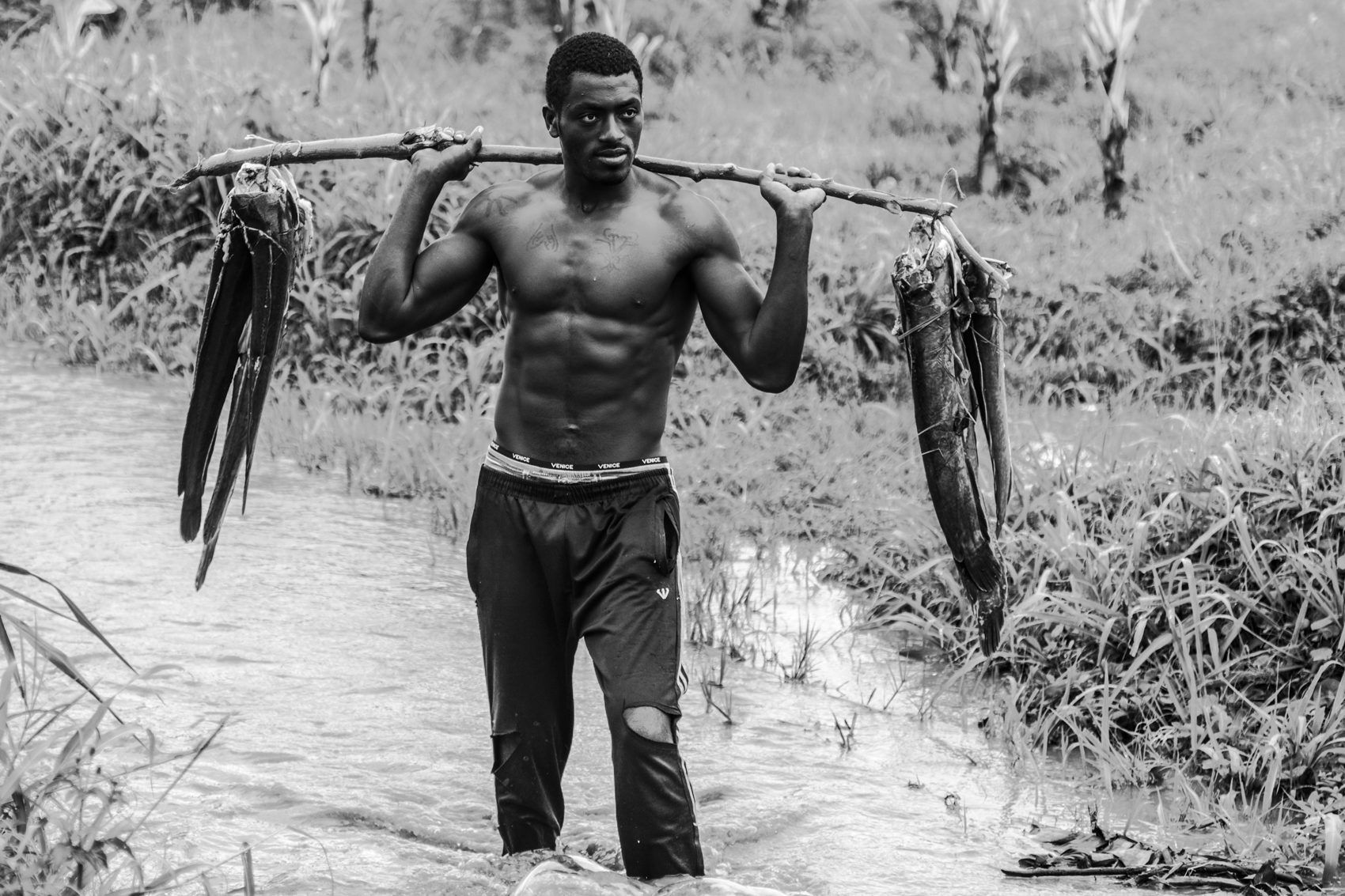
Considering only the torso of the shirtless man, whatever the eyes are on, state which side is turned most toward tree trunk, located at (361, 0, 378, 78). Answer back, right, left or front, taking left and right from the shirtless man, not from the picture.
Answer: back

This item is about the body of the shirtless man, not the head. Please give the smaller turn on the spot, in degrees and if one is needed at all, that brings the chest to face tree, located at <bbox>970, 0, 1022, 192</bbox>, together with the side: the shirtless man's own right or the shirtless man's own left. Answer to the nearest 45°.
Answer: approximately 180°

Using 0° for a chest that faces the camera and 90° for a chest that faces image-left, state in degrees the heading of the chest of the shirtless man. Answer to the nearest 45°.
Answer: approximately 0°

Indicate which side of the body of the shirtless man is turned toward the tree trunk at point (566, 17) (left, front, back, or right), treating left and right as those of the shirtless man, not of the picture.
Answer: back

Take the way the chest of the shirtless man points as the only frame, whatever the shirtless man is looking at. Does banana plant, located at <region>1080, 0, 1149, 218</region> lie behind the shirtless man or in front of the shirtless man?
behind

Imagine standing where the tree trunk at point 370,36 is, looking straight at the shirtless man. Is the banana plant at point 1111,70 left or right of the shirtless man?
left

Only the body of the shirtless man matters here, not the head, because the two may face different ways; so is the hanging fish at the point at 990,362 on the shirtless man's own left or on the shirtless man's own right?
on the shirtless man's own left

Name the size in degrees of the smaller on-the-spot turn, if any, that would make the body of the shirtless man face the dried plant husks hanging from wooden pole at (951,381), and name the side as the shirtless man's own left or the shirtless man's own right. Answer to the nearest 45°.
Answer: approximately 90° to the shirtless man's own left

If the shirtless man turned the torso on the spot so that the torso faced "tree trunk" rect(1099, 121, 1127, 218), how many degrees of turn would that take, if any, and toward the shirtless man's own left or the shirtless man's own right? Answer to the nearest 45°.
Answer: approximately 135° to the shirtless man's own left
